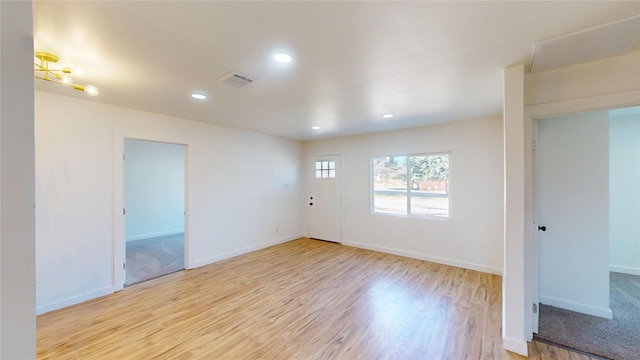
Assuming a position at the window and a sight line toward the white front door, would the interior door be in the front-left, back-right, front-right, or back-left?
back-left

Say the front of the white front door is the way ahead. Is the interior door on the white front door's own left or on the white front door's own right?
on the white front door's own left

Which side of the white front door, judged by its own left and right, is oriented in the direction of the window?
left
